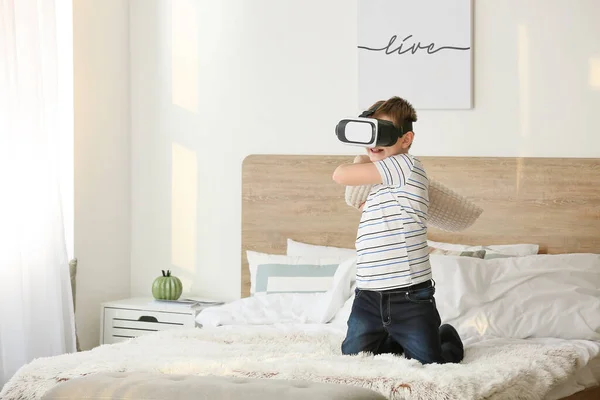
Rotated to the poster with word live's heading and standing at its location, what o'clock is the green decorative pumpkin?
The green decorative pumpkin is roughly at 3 o'clock from the poster with word live.

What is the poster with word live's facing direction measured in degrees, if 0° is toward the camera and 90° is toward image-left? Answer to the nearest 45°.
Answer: approximately 0°

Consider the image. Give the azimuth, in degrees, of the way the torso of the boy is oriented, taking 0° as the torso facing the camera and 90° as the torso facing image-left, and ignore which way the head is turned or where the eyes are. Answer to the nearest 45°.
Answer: approximately 45°

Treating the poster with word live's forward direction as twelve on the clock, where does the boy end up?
The boy is roughly at 12 o'clock from the poster with word live.

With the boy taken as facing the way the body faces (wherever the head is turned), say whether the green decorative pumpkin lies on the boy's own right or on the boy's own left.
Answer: on the boy's own right

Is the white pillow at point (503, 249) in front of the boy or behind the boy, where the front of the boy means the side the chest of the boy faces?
behind

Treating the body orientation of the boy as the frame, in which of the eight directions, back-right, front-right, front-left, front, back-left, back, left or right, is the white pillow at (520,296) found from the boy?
back
